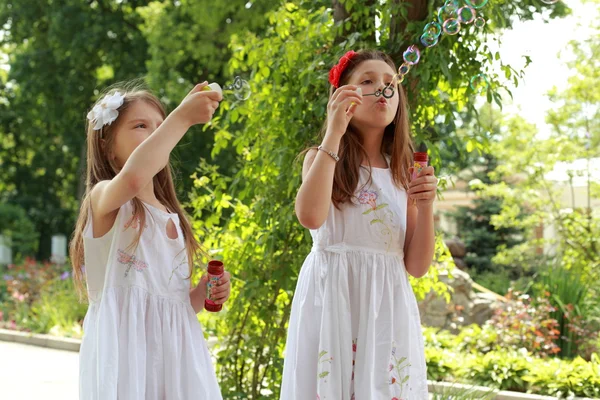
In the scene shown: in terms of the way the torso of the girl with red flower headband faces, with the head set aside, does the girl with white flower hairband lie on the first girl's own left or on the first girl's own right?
on the first girl's own right

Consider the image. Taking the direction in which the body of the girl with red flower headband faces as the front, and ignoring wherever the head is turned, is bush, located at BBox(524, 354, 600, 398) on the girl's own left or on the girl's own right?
on the girl's own left

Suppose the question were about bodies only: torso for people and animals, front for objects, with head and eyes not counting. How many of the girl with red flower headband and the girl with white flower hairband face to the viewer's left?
0

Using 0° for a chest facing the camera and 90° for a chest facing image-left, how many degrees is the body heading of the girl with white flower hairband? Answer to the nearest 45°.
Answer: approximately 315°
